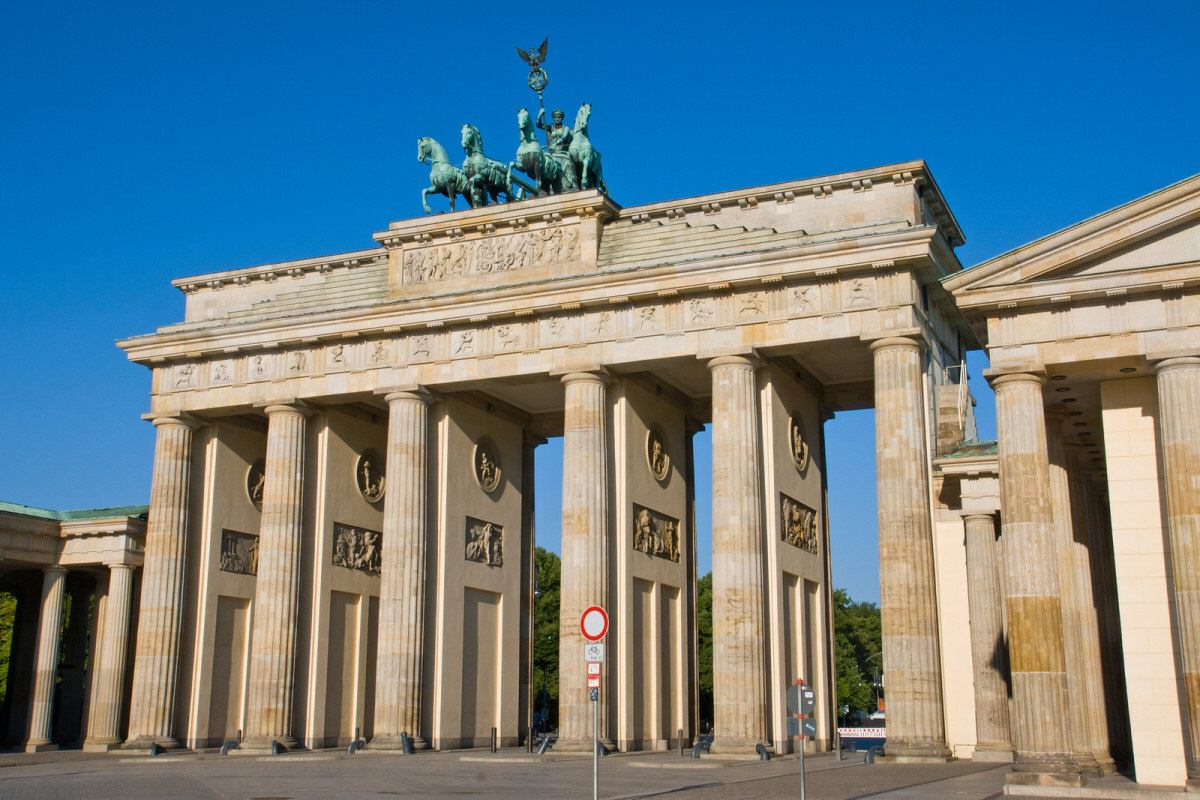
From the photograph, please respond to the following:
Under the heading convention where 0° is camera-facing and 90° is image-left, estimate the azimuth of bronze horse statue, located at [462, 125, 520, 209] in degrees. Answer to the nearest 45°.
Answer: approximately 45°

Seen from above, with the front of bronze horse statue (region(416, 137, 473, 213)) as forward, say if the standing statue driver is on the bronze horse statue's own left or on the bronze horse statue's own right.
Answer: on the bronze horse statue's own left

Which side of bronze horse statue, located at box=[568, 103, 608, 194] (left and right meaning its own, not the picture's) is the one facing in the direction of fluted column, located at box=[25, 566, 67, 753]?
right

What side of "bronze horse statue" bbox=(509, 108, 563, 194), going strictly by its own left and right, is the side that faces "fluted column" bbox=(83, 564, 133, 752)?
right

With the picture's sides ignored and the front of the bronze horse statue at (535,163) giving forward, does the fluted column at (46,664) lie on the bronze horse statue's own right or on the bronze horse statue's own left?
on the bronze horse statue's own right

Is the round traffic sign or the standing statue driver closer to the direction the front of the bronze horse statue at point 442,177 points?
the round traffic sign

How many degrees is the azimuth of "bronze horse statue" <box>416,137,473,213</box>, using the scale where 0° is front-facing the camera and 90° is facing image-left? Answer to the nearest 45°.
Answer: approximately 45°

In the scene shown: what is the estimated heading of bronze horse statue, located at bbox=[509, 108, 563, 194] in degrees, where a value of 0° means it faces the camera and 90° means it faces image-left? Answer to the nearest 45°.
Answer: approximately 45°

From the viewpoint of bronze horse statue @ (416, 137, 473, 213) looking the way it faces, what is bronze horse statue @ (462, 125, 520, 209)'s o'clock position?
bronze horse statue @ (462, 125, 520, 209) is roughly at 8 o'clock from bronze horse statue @ (416, 137, 473, 213).
